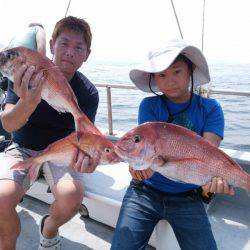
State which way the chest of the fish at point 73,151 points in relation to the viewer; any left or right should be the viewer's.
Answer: facing to the right of the viewer
